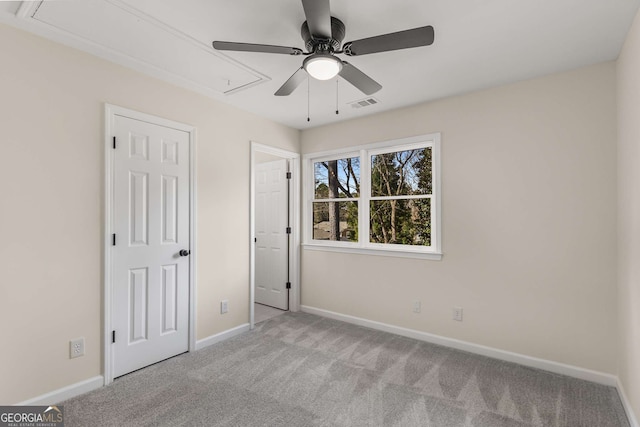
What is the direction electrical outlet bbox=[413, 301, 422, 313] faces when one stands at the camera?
facing the viewer

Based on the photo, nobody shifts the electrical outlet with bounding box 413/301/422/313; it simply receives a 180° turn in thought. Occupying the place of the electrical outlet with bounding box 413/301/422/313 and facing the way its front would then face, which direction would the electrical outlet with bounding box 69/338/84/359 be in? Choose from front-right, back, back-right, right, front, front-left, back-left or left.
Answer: back-left

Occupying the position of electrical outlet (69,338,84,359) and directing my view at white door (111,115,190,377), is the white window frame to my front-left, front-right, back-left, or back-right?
front-right

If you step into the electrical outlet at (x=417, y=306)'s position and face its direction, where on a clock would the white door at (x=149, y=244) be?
The white door is roughly at 2 o'clock from the electrical outlet.

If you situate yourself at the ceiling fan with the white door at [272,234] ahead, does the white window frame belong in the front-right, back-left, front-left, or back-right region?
front-right

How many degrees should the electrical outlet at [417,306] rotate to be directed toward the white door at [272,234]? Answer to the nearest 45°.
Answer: approximately 90° to its right

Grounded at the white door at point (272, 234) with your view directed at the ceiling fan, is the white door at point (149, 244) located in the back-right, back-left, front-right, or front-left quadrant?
front-right
